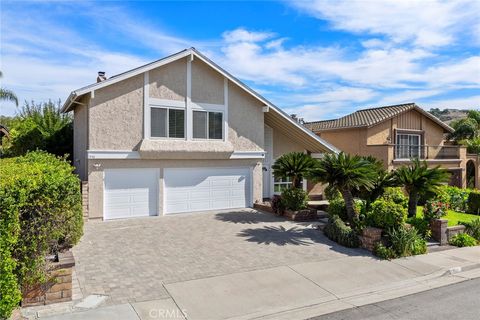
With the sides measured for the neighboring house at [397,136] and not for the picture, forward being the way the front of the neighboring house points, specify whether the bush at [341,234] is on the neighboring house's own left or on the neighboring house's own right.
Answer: on the neighboring house's own right

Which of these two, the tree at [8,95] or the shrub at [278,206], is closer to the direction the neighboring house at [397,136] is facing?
the shrub

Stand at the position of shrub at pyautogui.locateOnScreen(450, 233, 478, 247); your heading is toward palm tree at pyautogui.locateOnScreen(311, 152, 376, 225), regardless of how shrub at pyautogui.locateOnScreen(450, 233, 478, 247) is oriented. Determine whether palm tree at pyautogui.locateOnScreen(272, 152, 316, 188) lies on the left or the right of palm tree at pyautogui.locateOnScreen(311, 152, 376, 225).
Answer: right

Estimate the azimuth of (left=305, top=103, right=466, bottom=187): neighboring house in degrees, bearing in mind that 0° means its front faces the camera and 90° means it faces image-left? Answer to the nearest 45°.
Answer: approximately 315°

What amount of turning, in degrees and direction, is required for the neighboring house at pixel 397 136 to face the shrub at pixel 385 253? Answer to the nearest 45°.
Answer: approximately 45° to its right

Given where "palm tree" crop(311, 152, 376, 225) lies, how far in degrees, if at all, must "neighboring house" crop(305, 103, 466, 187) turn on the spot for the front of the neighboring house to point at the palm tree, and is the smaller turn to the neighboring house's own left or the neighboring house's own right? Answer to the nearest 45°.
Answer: approximately 45° to the neighboring house's own right

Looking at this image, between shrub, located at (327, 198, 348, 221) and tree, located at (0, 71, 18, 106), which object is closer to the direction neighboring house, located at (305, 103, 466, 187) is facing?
the shrub

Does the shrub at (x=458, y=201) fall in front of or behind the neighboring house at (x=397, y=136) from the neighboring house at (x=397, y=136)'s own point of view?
in front

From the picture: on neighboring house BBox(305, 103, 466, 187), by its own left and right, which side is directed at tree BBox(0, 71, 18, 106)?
right

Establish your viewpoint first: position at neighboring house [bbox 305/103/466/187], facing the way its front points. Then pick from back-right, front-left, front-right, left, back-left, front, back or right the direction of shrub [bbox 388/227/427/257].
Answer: front-right

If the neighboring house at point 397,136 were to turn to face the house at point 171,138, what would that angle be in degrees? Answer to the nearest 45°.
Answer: approximately 90° to its right
